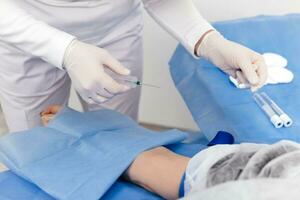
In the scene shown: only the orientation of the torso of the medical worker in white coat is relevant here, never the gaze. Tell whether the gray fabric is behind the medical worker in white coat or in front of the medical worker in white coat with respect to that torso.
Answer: in front

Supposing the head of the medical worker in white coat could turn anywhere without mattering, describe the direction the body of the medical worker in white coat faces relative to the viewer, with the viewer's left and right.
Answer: facing the viewer and to the right of the viewer

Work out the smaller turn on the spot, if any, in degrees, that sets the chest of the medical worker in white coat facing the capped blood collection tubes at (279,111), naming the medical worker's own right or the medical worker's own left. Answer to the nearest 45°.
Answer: approximately 45° to the medical worker's own left

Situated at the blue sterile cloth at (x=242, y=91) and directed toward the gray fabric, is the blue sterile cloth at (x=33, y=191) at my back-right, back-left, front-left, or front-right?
front-right

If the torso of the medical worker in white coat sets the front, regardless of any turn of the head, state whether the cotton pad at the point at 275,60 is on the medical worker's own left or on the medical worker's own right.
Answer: on the medical worker's own left
